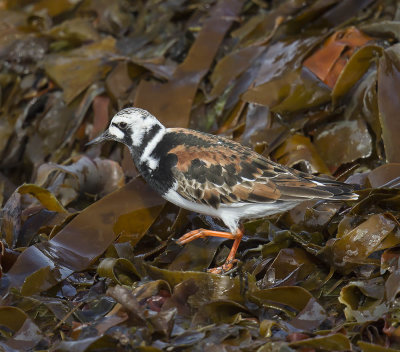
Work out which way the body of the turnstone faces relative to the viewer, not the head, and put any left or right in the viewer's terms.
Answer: facing to the left of the viewer
